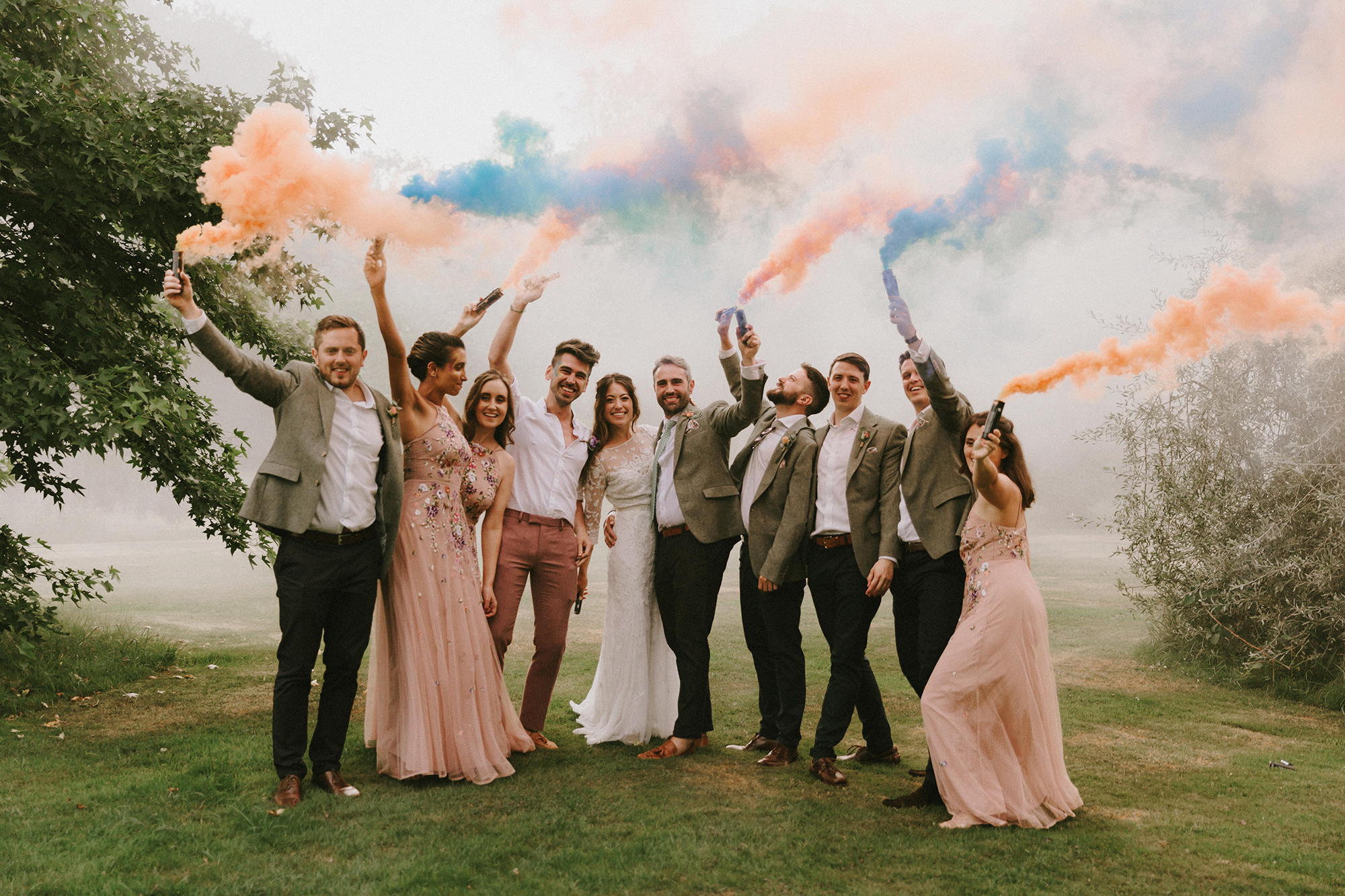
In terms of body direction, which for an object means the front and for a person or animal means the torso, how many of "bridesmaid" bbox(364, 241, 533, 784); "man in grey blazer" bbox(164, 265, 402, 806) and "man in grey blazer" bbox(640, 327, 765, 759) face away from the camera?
0

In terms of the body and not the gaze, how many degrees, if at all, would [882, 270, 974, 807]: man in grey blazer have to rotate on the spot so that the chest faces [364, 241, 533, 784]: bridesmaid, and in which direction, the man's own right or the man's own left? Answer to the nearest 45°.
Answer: approximately 45° to the man's own right

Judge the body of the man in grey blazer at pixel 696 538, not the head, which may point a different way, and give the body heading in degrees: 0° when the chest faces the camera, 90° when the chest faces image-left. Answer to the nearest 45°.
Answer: approximately 45°

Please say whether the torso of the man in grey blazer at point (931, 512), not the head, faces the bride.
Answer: no

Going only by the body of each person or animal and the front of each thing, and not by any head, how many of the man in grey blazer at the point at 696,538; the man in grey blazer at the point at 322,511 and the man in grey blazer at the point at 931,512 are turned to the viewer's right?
0

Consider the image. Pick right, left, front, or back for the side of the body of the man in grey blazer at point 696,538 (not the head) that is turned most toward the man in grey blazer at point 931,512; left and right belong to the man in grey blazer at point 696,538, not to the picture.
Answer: left

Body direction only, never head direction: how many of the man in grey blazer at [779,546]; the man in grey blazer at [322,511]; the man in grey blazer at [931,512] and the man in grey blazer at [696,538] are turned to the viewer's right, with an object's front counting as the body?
0

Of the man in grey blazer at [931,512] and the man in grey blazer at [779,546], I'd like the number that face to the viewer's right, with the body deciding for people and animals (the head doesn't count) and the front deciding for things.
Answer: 0

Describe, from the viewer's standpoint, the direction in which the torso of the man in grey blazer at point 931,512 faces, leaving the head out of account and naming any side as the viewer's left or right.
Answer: facing the viewer and to the left of the viewer

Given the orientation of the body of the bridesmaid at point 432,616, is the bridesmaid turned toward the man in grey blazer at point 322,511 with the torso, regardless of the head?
no

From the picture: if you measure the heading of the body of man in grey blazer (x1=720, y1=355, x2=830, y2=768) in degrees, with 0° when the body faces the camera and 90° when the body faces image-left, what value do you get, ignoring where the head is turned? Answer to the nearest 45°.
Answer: approximately 45°

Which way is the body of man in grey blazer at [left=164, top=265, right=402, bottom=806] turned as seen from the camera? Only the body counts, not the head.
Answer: toward the camera

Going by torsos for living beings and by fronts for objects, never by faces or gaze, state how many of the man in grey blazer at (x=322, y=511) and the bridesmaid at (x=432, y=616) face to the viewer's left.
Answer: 0

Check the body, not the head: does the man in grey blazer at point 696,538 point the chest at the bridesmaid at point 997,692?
no

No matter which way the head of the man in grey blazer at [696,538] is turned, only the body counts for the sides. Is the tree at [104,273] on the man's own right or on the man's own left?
on the man's own right

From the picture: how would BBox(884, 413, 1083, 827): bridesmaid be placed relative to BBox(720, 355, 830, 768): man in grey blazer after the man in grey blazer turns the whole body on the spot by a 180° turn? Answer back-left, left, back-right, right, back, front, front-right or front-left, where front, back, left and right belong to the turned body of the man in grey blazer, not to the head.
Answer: right

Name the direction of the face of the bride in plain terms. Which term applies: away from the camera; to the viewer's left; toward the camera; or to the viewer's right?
toward the camera
